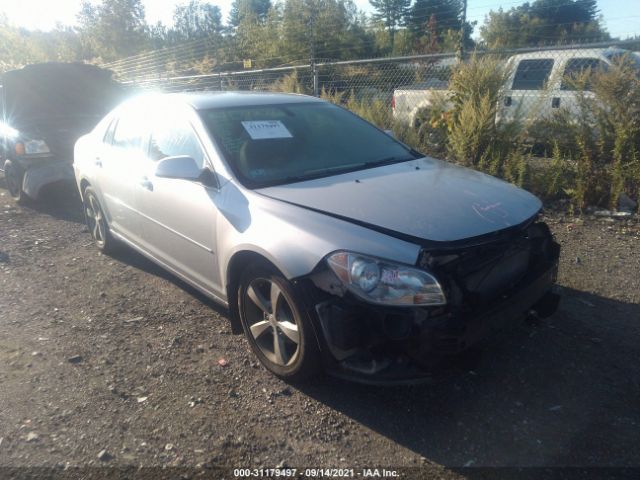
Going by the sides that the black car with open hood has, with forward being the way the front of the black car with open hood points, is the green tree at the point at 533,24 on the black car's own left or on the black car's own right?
on the black car's own left

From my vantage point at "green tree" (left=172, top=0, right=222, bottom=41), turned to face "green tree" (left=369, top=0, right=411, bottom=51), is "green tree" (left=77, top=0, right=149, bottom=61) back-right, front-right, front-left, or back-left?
back-right

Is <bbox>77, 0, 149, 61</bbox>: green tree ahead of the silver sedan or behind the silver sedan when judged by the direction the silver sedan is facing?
behind

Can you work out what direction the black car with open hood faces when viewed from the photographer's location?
facing the viewer and to the right of the viewer

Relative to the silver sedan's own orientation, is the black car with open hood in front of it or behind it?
behind

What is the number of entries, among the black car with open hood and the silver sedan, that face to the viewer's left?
0

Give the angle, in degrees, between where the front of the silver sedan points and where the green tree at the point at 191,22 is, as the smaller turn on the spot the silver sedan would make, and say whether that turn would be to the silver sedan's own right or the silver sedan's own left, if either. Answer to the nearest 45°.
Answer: approximately 135° to the silver sedan's own left

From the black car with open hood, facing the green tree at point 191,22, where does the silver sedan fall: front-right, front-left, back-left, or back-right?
back-right

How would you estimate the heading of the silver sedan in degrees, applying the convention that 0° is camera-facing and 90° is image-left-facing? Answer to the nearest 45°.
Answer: approximately 315°
